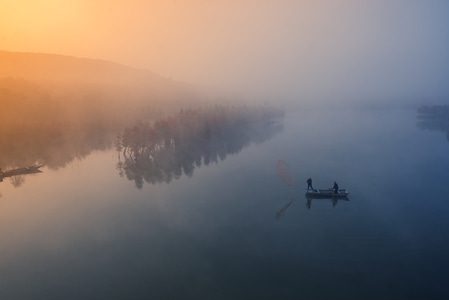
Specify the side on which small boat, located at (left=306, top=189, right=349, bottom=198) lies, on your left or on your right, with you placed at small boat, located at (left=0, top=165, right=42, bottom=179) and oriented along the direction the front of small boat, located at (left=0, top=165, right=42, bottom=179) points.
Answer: on your right
